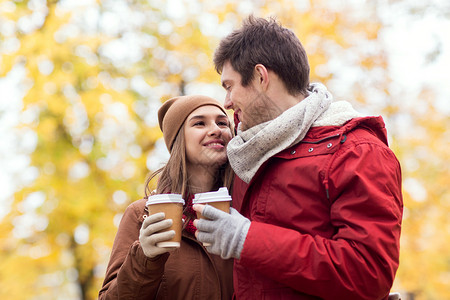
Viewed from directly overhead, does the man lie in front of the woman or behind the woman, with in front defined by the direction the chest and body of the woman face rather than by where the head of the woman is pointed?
in front

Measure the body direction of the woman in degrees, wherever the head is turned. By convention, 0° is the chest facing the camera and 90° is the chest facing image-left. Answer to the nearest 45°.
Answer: approximately 315°

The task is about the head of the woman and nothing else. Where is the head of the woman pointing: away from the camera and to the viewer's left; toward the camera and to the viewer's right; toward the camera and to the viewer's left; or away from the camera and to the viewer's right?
toward the camera and to the viewer's right

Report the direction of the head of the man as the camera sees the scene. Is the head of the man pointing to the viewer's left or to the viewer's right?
to the viewer's left
